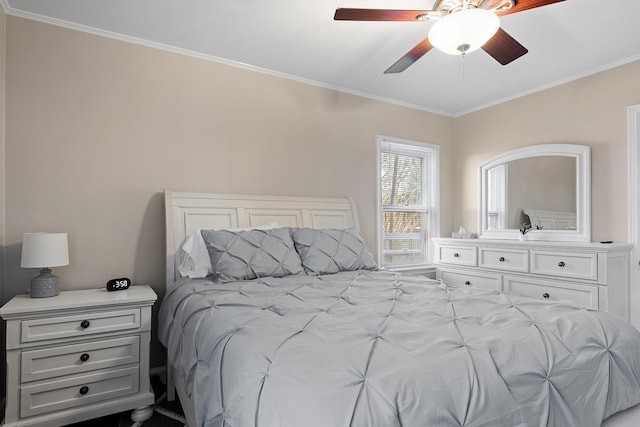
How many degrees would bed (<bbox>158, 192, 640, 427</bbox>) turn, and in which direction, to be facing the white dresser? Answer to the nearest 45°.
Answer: approximately 90° to its left

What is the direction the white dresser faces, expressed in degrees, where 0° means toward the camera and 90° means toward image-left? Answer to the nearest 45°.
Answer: approximately 45°

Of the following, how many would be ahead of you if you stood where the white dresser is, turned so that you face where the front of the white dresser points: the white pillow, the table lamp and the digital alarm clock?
3

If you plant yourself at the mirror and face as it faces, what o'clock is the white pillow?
The white pillow is roughly at 12 o'clock from the mirror.

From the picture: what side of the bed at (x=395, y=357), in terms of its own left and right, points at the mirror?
left

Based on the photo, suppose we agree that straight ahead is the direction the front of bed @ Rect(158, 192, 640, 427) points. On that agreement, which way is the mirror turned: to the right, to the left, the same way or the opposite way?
to the right

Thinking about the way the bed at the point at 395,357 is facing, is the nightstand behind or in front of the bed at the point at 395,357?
behind

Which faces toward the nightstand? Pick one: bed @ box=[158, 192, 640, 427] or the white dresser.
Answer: the white dresser

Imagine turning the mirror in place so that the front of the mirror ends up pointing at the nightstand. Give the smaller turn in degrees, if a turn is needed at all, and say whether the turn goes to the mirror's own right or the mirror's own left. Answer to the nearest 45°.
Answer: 0° — it already faces it

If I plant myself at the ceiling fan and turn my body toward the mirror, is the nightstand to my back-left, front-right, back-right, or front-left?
back-left
